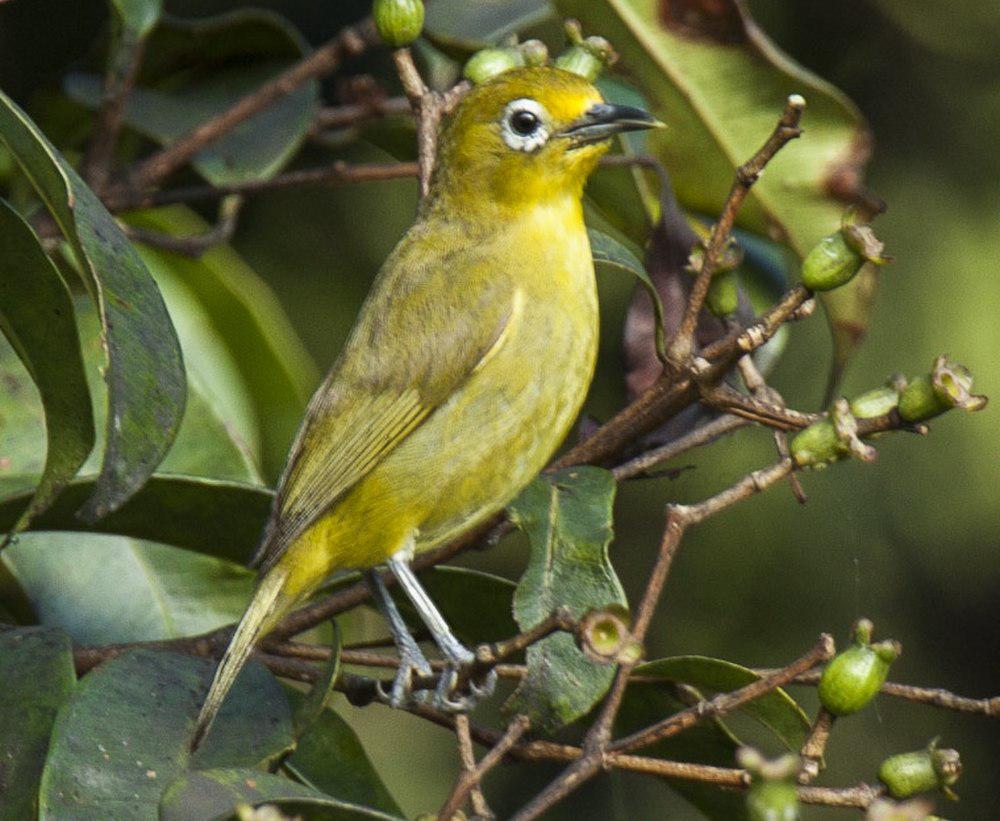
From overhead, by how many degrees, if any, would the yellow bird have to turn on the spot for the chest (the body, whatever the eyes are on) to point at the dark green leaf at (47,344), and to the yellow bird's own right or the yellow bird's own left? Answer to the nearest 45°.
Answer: approximately 135° to the yellow bird's own right

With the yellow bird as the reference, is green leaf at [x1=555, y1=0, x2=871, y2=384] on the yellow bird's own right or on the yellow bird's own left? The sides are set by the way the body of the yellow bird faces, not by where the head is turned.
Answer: on the yellow bird's own left

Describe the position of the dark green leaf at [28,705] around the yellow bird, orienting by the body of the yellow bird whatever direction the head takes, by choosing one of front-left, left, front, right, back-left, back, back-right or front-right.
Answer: back-right

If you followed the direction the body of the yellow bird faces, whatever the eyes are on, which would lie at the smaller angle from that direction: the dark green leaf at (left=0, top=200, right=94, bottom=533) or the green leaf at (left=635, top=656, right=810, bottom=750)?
the green leaf

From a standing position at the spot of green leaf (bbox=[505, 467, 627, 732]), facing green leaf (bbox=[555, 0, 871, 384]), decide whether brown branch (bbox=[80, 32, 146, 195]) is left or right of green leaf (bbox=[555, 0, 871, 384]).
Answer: left

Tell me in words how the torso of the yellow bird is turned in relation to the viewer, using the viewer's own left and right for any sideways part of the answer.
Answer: facing to the right of the viewer
